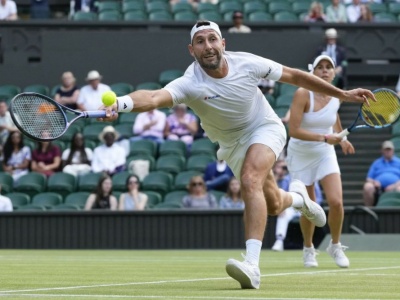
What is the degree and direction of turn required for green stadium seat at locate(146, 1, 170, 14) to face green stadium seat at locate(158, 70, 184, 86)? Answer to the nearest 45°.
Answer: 0° — it already faces it

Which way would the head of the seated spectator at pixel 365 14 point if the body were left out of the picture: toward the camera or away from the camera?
toward the camera

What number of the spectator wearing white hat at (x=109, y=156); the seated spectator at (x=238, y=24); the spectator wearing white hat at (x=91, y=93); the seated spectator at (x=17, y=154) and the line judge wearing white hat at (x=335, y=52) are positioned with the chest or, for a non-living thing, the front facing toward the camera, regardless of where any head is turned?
5

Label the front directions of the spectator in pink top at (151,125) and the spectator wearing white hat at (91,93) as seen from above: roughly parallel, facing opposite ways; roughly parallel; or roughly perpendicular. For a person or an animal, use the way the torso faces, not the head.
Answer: roughly parallel

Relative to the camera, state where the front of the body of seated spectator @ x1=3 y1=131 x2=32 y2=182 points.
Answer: toward the camera

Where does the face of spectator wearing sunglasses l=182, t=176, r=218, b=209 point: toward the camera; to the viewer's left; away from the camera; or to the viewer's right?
toward the camera

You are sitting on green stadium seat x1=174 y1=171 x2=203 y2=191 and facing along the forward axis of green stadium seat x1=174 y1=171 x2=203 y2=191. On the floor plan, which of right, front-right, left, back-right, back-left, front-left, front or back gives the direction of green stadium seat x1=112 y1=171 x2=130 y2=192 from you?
right

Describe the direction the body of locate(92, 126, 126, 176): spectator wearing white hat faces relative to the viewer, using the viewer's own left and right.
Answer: facing the viewer

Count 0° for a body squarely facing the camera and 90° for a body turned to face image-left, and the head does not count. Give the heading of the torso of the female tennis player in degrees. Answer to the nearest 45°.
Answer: approximately 315°

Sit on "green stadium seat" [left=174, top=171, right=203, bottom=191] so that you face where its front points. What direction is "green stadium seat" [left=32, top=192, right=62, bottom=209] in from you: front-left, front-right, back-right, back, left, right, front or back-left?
right

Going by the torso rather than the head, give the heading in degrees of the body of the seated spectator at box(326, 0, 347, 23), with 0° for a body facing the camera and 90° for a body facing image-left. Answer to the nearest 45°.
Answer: approximately 0°

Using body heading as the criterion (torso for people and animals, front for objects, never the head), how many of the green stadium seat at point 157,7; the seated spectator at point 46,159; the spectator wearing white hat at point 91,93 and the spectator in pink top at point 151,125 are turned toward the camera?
4
